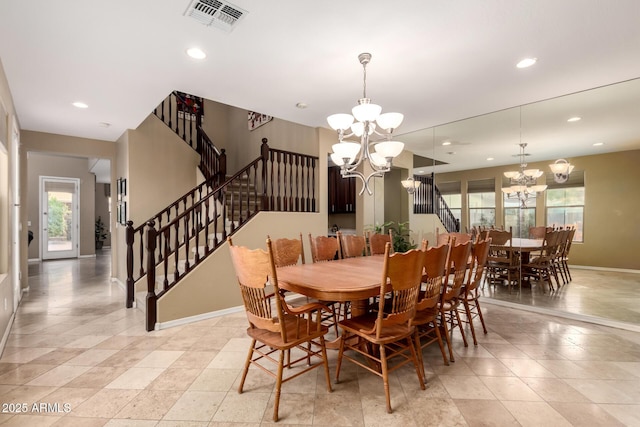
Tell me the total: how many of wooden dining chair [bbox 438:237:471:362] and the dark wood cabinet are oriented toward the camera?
1

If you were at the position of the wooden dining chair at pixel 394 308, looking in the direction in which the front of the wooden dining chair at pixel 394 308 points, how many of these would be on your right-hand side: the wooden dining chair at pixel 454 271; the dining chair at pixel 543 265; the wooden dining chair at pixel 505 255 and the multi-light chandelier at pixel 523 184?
4

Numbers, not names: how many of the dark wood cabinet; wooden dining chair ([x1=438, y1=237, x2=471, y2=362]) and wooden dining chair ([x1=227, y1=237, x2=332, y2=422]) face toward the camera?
1

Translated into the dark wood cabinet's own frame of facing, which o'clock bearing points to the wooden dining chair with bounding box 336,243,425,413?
The wooden dining chair is roughly at 12 o'clock from the dark wood cabinet.

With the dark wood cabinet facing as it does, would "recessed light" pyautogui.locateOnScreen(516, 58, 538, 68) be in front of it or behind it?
in front

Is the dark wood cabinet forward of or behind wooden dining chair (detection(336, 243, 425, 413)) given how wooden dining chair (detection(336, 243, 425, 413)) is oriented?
forward

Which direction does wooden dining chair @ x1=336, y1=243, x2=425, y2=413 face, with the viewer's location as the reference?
facing away from the viewer and to the left of the viewer

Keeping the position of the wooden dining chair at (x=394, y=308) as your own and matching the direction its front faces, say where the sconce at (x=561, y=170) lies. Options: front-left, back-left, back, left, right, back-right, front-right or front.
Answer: right

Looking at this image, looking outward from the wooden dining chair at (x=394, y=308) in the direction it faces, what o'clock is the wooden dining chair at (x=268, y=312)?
the wooden dining chair at (x=268, y=312) is roughly at 10 o'clock from the wooden dining chair at (x=394, y=308).

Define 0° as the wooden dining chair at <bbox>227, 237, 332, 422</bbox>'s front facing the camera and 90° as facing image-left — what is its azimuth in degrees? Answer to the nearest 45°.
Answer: approximately 225°

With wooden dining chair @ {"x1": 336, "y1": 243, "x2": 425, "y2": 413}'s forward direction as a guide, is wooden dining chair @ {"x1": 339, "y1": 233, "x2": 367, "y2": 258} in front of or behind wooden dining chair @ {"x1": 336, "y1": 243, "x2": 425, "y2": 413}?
in front

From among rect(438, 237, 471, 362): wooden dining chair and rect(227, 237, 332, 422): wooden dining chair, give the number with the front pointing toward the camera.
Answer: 0

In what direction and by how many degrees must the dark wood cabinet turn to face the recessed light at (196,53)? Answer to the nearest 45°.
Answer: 0° — it already faces it
